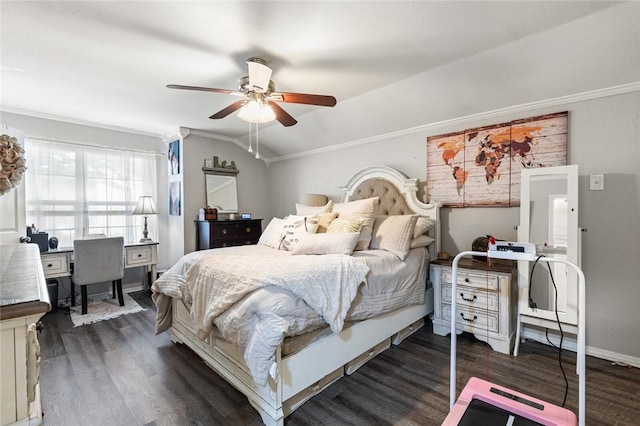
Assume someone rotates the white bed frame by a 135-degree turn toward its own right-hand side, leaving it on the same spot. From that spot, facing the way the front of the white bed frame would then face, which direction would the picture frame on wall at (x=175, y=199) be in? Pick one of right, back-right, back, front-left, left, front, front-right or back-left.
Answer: front-left

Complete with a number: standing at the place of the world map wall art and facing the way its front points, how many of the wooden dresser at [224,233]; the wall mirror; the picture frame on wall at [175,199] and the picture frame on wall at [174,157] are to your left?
0

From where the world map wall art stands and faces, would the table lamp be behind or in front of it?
in front

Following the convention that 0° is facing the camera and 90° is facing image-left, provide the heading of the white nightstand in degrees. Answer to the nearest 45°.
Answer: approximately 45°

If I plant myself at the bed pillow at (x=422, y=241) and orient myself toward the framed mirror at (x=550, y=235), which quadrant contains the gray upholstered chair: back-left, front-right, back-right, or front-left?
back-right

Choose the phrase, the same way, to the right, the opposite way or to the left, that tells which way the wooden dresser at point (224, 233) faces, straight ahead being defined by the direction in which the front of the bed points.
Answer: to the left

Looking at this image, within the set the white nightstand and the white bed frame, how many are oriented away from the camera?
0

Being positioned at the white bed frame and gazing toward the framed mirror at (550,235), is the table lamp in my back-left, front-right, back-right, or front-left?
back-left

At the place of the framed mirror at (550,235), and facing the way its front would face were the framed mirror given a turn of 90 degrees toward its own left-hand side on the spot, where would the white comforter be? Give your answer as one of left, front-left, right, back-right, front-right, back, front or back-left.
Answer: right

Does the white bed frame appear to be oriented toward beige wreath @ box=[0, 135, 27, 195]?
yes

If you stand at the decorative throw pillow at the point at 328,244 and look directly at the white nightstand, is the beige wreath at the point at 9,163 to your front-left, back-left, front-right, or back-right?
back-right

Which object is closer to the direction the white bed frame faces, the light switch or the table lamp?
the table lamp

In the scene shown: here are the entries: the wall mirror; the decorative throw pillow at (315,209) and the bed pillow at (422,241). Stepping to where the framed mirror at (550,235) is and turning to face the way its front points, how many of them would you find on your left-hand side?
0

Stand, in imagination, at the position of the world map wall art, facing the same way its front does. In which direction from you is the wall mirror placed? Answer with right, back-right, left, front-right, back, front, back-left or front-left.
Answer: front-right

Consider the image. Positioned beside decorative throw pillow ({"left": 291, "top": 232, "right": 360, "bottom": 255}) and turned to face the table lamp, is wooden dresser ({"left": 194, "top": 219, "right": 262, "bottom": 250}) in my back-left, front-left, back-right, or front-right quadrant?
front-right

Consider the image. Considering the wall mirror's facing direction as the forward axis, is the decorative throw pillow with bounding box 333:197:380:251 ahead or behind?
ahead

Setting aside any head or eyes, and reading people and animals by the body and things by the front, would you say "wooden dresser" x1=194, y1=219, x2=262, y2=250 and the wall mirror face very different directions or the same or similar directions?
same or similar directions

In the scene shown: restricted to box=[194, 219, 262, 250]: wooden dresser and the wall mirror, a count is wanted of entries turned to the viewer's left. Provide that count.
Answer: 0

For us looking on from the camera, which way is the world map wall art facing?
facing the viewer and to the left of the viewer

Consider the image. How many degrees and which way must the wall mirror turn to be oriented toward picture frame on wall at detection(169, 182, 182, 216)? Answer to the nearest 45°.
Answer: approximately 135° to its right
